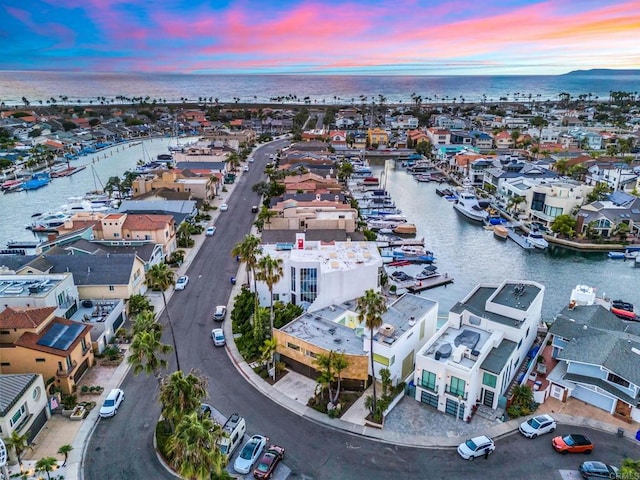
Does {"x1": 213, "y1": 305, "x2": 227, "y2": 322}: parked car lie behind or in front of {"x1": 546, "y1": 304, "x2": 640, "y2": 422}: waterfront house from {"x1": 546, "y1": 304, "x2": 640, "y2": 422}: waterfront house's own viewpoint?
in front

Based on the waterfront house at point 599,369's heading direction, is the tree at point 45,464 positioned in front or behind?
in front

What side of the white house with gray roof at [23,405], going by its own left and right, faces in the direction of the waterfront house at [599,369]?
front

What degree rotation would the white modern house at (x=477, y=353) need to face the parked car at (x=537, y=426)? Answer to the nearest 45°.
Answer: approximately 90° to its left

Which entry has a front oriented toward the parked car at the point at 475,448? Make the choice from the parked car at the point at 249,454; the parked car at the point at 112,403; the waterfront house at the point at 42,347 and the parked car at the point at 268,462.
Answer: the waterfront house

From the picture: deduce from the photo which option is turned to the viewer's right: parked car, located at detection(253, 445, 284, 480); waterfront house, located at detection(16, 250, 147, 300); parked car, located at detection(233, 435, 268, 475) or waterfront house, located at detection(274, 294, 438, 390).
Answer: waterfront house, located at detection(16, 250, 147, 300)

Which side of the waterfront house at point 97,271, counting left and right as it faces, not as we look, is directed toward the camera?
right

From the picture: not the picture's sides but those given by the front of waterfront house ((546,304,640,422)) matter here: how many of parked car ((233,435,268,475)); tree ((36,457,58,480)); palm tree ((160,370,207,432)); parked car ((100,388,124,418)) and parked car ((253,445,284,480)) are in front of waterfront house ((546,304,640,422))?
5

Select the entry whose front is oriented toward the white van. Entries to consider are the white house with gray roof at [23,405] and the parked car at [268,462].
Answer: the white house with gray roof

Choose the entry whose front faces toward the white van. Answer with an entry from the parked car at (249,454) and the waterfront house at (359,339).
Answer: the waterfront house

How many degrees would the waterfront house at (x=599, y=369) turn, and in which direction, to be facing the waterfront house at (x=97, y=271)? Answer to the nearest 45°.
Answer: approximately 45° to its right
